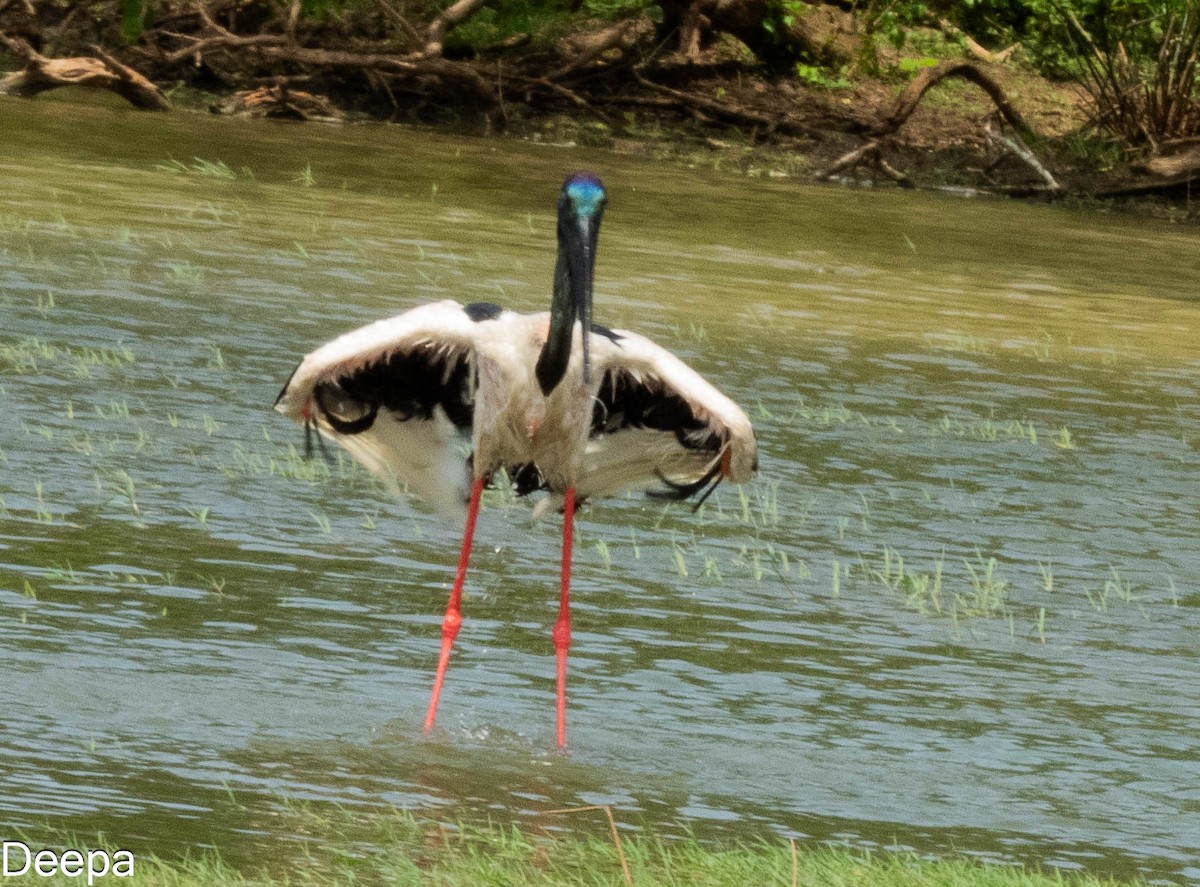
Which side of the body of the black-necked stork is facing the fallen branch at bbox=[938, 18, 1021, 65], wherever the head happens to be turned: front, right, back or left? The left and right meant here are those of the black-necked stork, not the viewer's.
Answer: back

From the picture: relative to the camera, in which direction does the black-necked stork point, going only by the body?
toward the camera

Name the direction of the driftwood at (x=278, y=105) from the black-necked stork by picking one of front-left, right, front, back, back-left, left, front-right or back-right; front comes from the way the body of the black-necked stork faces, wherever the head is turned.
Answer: back

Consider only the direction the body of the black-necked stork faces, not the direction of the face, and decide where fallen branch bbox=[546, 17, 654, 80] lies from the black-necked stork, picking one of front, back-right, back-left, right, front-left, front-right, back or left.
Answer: back

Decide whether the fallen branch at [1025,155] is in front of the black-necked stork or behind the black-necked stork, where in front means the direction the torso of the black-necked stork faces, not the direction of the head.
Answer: behind

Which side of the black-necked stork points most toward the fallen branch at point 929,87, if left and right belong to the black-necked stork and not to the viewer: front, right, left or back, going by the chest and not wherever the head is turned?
back

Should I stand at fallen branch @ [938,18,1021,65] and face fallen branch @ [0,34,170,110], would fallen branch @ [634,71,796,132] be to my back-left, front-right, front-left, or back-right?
front-left

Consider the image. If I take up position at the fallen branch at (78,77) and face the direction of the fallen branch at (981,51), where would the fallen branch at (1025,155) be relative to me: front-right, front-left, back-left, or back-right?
front-right

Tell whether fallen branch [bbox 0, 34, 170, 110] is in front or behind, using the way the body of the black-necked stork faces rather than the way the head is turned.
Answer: behind

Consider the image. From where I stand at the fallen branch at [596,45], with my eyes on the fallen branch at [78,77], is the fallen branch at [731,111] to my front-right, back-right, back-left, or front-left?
back-left
